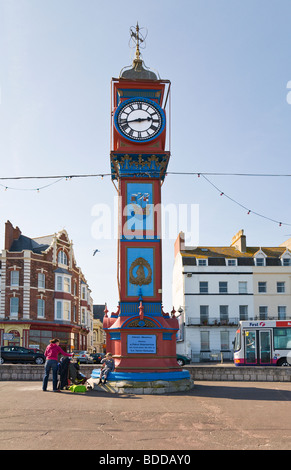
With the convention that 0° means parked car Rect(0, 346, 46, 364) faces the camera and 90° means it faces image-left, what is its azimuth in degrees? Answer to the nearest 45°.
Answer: approximately 270°

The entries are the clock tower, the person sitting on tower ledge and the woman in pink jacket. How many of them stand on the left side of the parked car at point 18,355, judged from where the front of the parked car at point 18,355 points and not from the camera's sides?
0

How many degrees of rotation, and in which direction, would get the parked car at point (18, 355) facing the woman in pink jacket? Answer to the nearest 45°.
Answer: approximately 90° to its right
